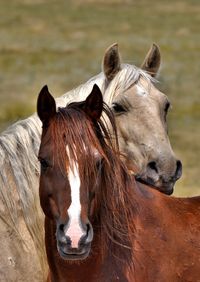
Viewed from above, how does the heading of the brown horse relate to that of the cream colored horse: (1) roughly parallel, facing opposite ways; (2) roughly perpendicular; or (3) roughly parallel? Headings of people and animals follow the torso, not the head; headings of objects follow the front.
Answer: roughly perpendicular

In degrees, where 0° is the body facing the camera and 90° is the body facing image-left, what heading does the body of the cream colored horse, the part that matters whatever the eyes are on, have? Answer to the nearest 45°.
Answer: approximately 315°

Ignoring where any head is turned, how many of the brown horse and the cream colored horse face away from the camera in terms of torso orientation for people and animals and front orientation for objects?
0

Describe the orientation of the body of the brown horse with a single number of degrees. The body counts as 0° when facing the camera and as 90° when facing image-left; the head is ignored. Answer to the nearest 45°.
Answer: approximately 45°
